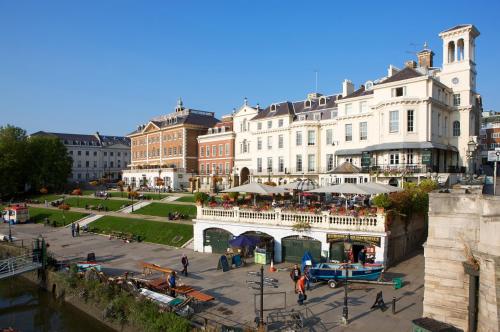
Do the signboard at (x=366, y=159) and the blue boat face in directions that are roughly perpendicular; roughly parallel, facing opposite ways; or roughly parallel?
roughly perpendicular

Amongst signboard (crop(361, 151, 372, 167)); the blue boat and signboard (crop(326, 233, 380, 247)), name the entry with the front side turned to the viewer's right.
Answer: the blue boat

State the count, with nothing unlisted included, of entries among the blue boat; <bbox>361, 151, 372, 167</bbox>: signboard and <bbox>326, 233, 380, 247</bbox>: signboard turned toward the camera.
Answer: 2

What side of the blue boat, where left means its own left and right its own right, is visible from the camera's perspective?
right

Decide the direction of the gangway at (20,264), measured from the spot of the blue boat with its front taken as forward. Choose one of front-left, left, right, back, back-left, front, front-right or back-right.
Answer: back

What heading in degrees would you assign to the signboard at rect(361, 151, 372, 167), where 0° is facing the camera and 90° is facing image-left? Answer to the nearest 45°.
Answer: approximately 0°

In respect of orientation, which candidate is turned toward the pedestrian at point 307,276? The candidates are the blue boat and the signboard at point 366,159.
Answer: the signboard

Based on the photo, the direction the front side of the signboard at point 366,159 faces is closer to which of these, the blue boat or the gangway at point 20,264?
the blue boat

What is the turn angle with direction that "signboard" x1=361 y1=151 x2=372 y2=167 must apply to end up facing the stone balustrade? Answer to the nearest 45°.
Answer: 0° — it already faces it
